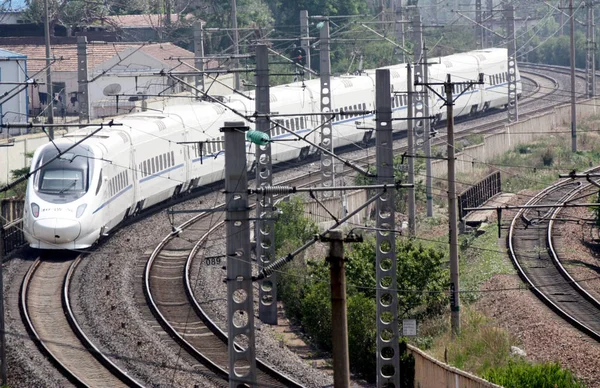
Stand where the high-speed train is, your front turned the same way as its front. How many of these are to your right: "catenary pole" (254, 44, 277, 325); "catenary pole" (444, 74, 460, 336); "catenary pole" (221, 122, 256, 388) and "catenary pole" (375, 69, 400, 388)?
0

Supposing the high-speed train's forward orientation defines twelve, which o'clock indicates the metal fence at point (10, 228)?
The metal fence is roughly at 1 o'clock from the high-speed train.

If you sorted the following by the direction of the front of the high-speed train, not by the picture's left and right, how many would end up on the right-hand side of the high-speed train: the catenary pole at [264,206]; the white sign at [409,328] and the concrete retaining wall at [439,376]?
0

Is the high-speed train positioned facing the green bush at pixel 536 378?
no

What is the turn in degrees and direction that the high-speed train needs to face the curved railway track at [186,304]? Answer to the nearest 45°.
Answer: approximately 45° to its left

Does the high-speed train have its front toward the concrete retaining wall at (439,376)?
no

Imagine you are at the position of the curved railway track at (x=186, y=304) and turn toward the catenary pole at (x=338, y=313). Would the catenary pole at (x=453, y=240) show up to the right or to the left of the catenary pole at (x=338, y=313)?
left

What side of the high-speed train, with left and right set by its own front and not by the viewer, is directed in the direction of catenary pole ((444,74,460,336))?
left

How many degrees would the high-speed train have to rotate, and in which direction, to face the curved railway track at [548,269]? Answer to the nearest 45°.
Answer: approximately 135° to its left

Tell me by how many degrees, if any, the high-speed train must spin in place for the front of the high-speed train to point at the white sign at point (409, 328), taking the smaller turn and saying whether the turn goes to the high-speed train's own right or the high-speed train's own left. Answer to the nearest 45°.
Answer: approximately 90° to the high-speed train's own left

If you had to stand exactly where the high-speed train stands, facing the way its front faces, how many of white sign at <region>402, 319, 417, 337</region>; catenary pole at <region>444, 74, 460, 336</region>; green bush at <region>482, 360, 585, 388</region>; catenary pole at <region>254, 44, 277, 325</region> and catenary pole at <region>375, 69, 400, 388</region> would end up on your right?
0

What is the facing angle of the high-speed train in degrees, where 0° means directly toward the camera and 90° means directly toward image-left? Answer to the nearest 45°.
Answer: approximately 45°

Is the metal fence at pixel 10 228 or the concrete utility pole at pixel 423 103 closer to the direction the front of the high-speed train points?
the metal fence

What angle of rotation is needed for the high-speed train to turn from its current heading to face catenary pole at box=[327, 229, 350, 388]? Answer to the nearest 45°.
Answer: approximately 45° to its left

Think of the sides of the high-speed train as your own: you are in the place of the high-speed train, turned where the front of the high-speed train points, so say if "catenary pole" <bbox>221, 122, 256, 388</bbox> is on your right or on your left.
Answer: on your left

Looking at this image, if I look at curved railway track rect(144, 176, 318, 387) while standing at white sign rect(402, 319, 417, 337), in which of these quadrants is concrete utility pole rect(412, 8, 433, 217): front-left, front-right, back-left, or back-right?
front-right

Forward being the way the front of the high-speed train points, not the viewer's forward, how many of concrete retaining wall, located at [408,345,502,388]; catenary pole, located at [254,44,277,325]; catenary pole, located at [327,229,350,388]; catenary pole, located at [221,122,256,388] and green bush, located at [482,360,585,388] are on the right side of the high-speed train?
0

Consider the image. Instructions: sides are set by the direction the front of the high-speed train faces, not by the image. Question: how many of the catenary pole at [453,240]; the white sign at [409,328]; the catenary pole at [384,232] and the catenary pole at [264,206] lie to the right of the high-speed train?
0
